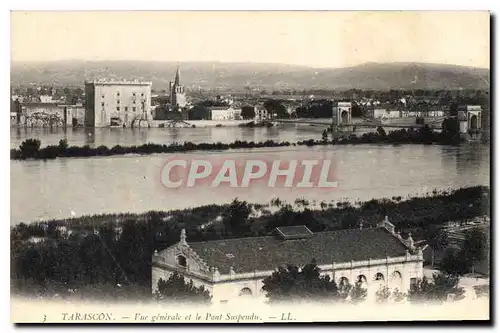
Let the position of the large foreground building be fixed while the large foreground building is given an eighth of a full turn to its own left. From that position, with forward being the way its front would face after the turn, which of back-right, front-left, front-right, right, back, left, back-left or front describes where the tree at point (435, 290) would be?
left
